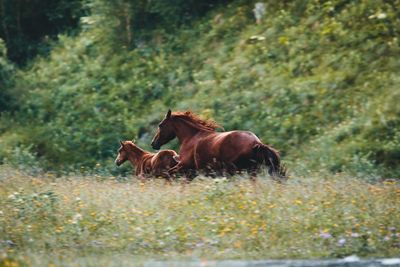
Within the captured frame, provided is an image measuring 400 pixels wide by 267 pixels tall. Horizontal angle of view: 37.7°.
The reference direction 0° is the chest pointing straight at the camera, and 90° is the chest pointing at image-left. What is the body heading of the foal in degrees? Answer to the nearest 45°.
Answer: approximately 90°

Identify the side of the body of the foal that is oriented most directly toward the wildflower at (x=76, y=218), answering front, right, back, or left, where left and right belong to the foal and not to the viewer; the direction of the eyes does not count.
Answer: left

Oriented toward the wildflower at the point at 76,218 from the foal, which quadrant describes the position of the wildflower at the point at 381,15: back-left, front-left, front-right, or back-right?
back-left

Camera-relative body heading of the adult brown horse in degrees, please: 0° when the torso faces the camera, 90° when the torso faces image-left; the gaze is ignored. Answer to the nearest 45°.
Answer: approximately 90°

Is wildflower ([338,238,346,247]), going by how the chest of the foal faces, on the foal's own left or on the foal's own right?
on the foal's own left

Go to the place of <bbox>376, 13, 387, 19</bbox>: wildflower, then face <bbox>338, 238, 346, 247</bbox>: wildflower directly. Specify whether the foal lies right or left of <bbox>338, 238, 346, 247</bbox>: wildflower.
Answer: right

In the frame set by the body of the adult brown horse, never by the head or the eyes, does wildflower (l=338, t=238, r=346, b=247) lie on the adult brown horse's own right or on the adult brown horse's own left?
on the adult brown horse's own left

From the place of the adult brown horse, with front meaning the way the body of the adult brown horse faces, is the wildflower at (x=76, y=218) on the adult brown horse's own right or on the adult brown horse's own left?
on the adult brown horse's own left

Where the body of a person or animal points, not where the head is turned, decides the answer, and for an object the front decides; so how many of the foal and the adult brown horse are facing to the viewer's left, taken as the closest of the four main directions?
2
